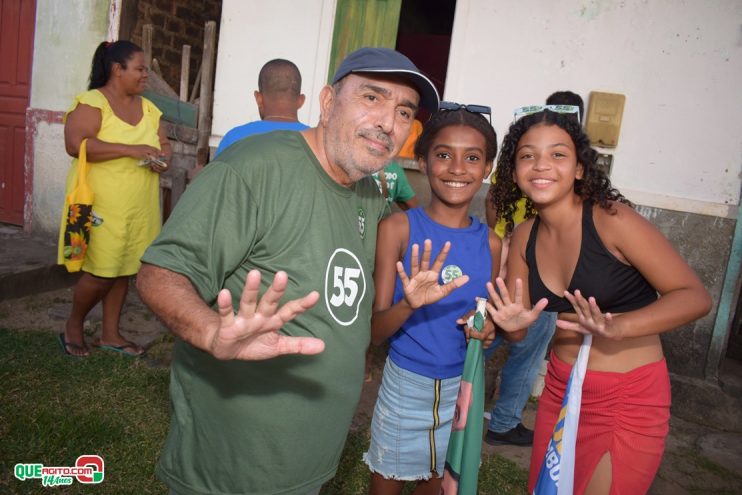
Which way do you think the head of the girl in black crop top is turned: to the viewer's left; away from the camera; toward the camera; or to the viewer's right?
toward the camera

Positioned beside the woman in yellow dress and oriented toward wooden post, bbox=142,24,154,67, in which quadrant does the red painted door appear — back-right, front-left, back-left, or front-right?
front-left

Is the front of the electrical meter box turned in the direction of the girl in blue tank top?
yes

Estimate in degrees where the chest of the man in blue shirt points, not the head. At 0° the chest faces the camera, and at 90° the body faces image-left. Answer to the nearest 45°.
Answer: approximately 180°

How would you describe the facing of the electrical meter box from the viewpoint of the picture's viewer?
facing the viewer

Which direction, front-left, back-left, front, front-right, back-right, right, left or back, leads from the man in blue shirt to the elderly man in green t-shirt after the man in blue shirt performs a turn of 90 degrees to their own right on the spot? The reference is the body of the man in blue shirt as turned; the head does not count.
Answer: right

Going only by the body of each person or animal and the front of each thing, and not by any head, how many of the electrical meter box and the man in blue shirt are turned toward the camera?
1

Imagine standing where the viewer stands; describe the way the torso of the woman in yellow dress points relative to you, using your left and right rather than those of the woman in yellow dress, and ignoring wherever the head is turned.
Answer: facing the viewer and to the right of the viewer

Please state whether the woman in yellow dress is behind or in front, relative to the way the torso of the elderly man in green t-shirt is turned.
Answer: behind

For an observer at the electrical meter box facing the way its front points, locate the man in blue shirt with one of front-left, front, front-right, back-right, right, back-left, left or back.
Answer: front-right

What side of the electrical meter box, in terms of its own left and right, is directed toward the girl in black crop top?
front

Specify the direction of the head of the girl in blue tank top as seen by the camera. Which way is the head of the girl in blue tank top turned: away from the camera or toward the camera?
toward the camera

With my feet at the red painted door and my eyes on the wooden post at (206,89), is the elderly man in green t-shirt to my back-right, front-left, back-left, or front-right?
front-right

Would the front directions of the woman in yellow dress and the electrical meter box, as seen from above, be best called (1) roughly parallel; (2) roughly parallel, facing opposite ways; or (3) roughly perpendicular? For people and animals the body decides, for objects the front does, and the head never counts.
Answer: roughly perpendicular

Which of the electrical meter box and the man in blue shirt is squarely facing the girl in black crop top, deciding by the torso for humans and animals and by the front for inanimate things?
the electrical meter box

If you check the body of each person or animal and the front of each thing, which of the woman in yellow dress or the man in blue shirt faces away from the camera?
the man in blue shirt
